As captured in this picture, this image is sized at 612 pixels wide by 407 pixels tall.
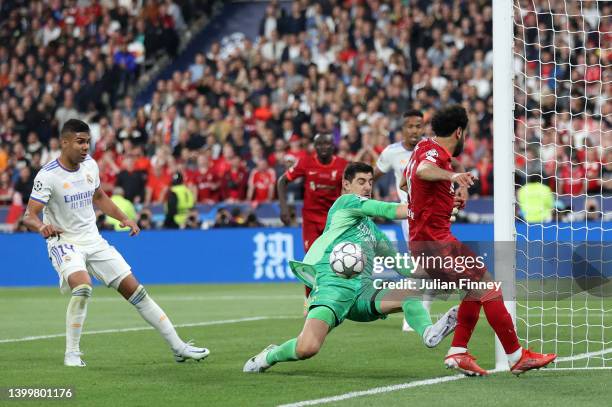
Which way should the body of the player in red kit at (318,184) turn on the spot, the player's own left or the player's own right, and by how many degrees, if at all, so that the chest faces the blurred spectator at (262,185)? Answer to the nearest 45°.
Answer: approximately 180°

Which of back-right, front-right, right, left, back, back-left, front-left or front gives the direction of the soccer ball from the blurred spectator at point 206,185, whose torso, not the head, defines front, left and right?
front

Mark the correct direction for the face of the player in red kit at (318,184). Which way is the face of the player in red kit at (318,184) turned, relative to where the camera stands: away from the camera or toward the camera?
toward the camera

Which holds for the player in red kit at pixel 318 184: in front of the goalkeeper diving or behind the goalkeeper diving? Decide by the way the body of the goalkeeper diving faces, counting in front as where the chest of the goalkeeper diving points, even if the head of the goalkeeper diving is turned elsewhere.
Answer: behind

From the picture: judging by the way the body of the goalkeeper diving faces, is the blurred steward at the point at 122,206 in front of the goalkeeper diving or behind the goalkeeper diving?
behind

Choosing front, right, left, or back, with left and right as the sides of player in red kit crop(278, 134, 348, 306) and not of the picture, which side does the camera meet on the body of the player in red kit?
front

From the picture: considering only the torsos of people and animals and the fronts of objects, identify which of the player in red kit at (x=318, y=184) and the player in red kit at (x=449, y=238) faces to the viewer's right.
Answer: the player in red kit at (x=449, y=238)

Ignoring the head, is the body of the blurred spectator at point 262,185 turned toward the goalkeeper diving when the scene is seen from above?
yes

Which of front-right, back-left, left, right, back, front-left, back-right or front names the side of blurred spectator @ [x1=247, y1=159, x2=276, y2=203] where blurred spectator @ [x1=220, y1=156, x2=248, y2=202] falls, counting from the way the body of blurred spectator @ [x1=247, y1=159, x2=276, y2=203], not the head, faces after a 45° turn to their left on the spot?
back

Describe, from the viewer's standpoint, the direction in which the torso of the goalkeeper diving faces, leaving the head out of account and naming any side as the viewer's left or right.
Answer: facing the viewer and to the right of the viewer

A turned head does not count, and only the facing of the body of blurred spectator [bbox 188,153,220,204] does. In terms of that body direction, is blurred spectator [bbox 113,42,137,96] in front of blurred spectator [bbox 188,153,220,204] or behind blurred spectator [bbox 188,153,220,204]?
behind

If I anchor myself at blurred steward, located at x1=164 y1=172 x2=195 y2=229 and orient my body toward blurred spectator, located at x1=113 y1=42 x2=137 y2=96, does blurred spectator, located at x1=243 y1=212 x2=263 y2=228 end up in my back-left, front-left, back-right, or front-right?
back-right

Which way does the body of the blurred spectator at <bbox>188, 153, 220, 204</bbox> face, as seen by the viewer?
toward the camera

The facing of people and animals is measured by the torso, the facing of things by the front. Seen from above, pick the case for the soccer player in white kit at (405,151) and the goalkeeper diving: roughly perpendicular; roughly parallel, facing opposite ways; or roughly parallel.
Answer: roughly parallel

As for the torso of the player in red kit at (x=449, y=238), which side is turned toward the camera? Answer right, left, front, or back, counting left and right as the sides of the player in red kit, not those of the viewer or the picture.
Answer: right
